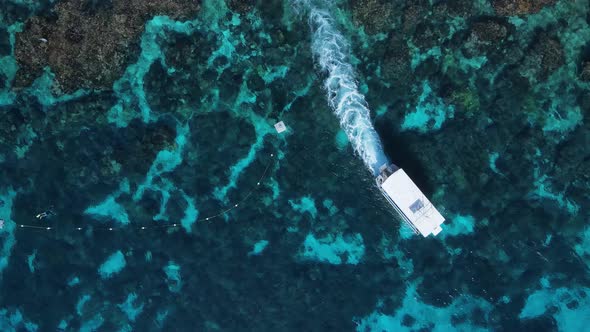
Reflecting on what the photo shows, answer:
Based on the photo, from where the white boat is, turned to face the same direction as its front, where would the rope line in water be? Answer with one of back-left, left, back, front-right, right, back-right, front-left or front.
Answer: back-right

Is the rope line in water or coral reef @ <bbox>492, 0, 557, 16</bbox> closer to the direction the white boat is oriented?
the coral reef

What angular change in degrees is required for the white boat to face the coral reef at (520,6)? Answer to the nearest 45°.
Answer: approximately 45° to its left

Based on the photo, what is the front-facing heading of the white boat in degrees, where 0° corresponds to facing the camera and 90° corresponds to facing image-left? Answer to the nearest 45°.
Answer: approximately 315°
